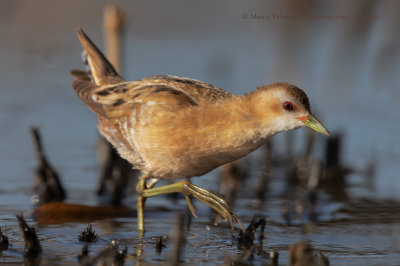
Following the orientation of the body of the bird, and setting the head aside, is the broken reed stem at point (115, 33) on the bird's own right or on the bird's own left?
on the bird's own left

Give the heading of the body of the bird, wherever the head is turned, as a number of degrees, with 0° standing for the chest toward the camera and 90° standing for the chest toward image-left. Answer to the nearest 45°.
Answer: approximately 270°

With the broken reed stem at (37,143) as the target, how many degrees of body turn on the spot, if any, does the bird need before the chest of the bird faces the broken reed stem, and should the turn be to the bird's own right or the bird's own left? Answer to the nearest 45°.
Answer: approximately 135° to the bird's own left
